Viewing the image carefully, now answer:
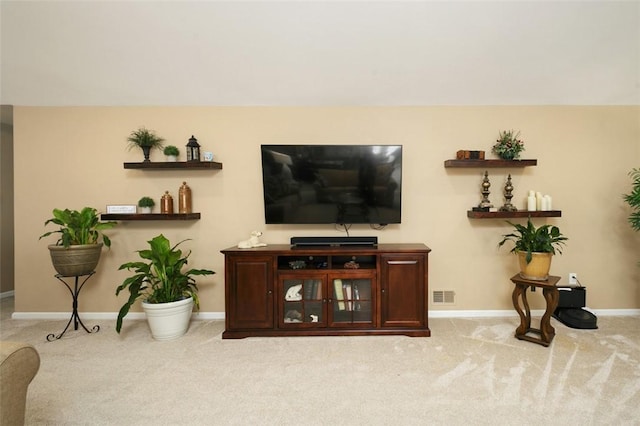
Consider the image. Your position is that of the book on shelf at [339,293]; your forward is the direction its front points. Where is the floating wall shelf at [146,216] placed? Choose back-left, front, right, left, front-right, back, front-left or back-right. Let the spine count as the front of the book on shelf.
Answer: right

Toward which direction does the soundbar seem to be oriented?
toward the camera

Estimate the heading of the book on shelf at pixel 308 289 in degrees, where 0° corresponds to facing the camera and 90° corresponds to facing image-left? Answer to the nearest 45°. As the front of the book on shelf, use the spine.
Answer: approximately 0°

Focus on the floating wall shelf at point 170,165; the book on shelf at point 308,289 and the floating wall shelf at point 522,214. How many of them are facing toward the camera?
3

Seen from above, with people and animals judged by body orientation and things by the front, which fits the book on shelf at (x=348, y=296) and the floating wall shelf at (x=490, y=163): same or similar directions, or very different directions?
same or similar directions

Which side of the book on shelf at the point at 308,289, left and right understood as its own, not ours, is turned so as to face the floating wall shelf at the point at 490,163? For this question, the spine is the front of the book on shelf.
left

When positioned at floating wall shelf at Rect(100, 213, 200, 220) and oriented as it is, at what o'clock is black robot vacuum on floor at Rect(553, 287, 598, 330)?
The black robot vacuum on floor is roughly at 10 o'clock from the floating wall shelf.

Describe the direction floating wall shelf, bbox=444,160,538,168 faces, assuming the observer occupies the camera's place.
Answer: facing the viewer

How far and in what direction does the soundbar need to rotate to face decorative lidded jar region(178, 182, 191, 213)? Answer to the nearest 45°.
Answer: approximately 90° to its right

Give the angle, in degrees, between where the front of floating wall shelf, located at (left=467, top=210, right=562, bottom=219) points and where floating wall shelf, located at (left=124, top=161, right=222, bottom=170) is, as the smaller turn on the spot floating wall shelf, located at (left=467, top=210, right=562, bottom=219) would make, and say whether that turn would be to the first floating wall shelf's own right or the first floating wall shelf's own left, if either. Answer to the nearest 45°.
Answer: approximately 45° to the first floating wall shelf's own right

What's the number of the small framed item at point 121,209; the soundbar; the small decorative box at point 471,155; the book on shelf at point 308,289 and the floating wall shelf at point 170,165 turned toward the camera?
5

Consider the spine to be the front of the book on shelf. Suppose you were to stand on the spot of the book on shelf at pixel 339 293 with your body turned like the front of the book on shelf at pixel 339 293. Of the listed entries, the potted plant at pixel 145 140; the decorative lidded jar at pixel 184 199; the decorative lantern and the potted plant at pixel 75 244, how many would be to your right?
4

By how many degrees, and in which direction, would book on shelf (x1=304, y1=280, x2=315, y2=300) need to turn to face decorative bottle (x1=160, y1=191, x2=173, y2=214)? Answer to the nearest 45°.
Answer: approximately 90° to its right

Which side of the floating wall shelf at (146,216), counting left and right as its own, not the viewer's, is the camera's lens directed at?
front

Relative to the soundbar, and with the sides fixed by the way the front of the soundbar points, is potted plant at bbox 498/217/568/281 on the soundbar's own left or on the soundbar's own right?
on the soundbar's own left

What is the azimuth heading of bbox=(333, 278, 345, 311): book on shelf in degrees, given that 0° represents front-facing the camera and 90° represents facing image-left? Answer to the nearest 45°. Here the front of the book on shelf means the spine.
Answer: approximately 0°

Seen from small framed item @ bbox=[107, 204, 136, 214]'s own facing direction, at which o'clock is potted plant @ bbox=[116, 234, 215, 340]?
The potted plant is roughly at 11 o'clock from the small framed item.
